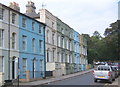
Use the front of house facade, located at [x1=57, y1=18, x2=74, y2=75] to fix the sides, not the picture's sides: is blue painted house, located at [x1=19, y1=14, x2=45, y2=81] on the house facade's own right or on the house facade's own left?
on the house facade's own right

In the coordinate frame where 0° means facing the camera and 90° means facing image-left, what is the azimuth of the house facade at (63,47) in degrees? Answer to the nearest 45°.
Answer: approximately 315°

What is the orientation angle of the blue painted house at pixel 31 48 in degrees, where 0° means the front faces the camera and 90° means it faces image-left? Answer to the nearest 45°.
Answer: approximately 315°

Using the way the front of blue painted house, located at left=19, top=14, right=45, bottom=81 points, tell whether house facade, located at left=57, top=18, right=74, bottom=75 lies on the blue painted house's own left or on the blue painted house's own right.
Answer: on the blue painted house's own left
